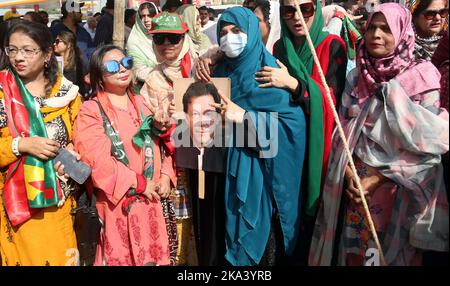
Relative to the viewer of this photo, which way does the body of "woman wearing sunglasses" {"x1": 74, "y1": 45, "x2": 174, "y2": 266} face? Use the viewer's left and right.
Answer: facing the viewer and to the right of the viewer

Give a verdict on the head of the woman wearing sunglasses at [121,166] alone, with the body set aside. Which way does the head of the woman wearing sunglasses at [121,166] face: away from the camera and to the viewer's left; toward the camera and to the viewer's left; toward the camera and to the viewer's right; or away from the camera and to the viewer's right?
toward the camera and to the viewer's right

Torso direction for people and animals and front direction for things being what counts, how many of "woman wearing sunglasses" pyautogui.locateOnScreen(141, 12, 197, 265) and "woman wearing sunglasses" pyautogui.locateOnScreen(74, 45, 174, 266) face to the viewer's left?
0

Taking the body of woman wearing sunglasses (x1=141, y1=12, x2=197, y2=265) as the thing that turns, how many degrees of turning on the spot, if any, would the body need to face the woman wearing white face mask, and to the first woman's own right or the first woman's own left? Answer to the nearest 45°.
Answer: approximately 45° to the first woman's own left

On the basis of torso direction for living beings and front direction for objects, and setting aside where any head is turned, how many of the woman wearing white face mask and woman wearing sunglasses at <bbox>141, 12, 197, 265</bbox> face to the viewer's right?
0
